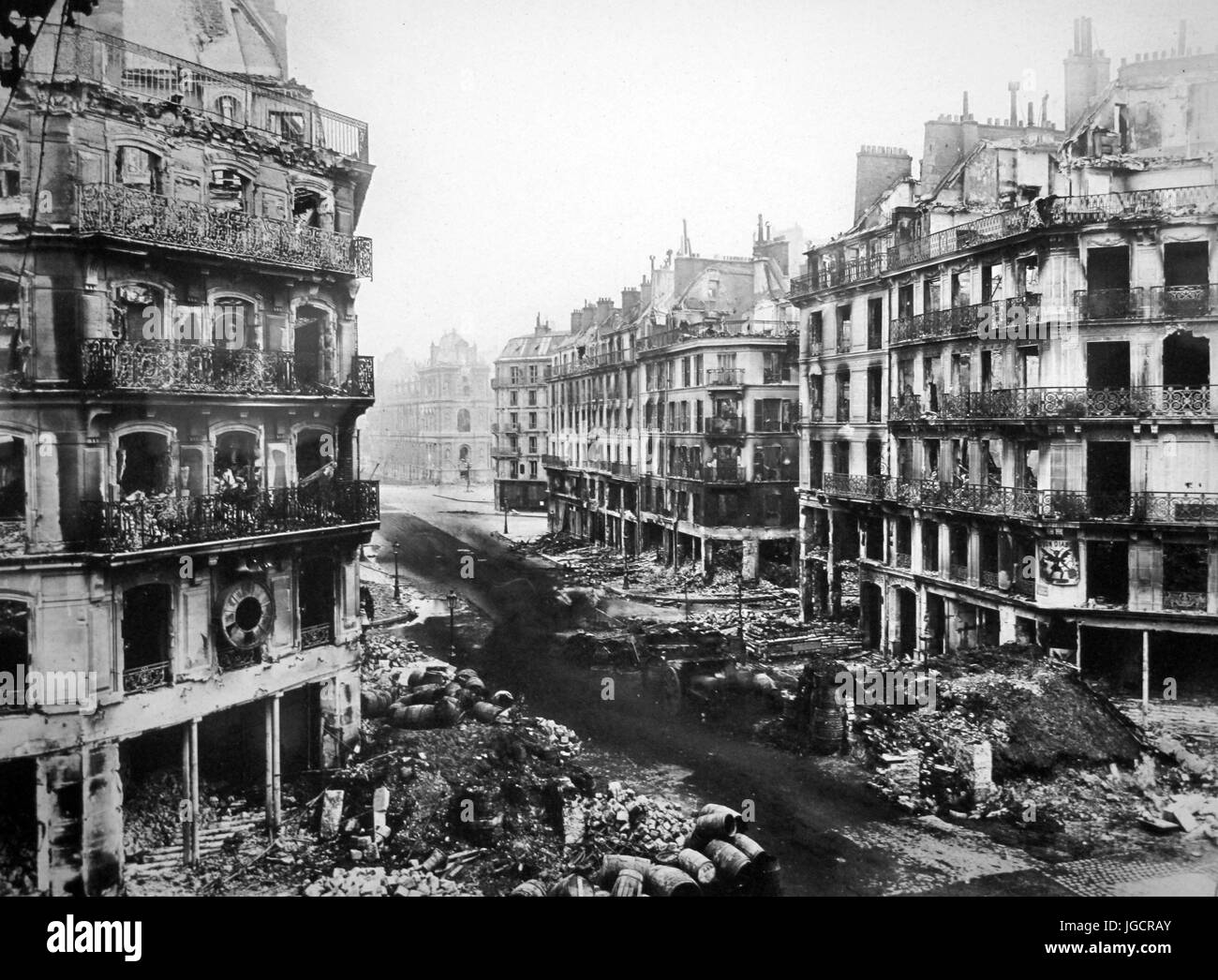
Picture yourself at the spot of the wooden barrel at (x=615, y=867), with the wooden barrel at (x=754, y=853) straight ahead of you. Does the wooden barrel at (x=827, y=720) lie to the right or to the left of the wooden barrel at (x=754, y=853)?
left

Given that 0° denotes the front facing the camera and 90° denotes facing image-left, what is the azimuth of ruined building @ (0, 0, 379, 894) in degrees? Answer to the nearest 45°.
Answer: approximately 315°

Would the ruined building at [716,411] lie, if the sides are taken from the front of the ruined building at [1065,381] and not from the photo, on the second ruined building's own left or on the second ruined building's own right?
on the second ruined building's own right

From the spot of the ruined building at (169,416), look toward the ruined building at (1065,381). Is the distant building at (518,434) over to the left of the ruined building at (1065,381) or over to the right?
left
